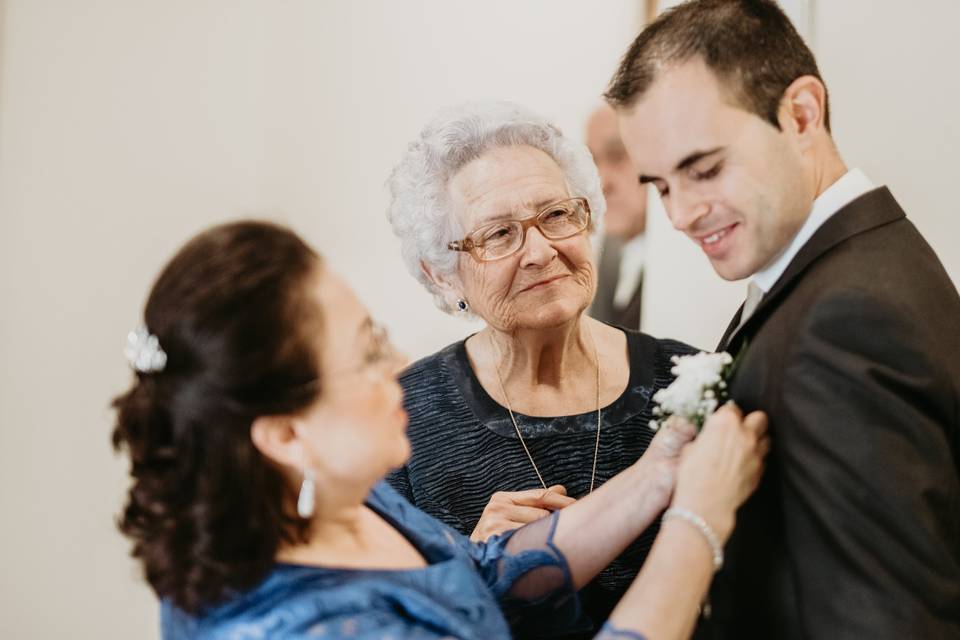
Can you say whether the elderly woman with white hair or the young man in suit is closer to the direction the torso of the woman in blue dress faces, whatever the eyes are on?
the young man in suit

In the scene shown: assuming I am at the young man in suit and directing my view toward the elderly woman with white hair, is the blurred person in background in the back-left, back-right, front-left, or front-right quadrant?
front-right

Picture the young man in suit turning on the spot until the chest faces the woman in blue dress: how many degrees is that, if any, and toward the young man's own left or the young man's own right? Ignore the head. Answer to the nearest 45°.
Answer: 0° — they already face them

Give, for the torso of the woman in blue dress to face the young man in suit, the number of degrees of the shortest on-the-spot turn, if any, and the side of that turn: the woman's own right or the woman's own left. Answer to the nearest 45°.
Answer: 0° — they already face them

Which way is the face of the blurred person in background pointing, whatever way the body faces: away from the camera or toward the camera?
toward the camera

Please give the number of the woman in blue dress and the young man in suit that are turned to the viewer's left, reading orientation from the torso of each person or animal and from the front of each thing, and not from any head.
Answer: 1

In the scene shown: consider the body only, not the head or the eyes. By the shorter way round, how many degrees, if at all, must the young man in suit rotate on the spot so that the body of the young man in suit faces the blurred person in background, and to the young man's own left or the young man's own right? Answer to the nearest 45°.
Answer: approximately 90° to the young man's own right

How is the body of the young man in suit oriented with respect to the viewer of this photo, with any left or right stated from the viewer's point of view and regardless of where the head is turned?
facing to the left of the viewer

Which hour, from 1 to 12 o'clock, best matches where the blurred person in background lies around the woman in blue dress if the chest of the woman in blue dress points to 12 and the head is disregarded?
The blurred person in background is roughly at 10 o'clock from the woman in blue dress.

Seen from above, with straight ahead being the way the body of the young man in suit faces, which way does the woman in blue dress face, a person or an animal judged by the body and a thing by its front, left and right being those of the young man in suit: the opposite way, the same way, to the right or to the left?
the opposite way

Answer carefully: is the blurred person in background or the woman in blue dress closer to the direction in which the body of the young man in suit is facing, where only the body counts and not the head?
the woman in blue dress

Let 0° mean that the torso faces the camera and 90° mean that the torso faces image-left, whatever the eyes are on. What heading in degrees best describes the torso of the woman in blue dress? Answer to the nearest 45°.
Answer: approximately 270°

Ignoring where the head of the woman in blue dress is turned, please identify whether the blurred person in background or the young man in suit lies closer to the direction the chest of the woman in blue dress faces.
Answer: the young man in suit

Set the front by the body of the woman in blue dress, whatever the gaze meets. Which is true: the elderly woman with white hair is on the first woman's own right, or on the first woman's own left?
on the first woman's own left
